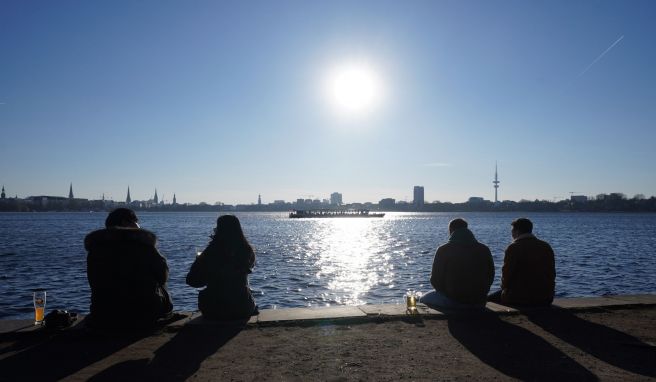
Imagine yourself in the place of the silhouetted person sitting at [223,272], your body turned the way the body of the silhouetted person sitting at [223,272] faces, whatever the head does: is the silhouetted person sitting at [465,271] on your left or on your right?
on your right

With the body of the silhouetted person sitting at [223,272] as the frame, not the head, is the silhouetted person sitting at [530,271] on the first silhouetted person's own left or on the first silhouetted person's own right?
on the first silhouetted person's own right

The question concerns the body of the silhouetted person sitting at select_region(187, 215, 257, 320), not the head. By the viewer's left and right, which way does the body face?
facing away from the viewer
